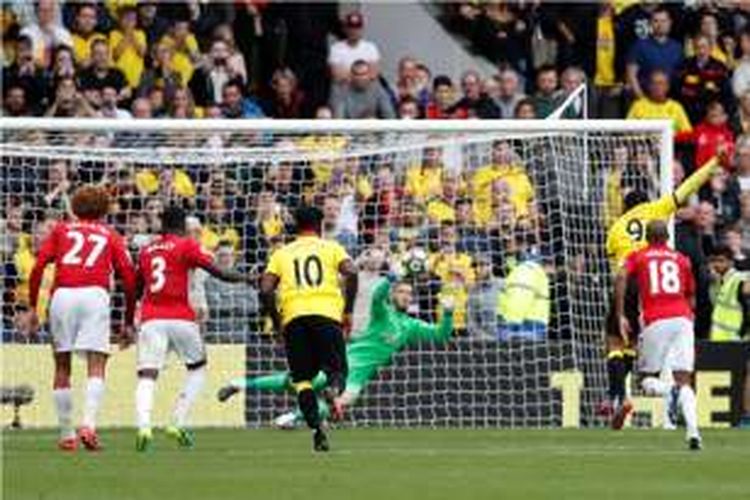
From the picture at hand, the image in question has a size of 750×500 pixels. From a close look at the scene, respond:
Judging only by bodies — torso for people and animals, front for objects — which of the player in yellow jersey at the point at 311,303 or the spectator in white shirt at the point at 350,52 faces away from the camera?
the player in yellow jersey

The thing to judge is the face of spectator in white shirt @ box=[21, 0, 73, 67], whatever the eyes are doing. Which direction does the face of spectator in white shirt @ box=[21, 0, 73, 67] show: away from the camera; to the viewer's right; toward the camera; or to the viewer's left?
toward the camera

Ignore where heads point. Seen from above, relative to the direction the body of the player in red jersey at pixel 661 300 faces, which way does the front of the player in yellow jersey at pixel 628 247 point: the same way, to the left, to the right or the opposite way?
the same way

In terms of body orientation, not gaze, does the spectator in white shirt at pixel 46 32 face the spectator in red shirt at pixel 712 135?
no

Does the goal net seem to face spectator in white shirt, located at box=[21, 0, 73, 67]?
no

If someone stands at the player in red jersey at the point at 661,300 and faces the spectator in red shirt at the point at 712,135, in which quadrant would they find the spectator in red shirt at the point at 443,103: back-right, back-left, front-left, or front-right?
front-left

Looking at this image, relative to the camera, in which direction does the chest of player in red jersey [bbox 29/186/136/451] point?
away from the camera

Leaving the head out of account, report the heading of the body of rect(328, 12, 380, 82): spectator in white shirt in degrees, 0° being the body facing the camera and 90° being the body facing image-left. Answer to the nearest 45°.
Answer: approximately 0°

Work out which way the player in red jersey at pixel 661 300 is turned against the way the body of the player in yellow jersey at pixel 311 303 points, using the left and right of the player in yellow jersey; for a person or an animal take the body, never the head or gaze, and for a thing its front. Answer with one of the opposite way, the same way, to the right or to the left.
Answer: the same way

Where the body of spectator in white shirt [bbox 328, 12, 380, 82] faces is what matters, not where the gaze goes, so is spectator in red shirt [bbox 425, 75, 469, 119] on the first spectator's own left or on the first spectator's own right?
on the first spectator's own left

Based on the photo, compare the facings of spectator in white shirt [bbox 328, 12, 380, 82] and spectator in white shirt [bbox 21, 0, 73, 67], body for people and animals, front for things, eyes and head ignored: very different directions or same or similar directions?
same or similar directions

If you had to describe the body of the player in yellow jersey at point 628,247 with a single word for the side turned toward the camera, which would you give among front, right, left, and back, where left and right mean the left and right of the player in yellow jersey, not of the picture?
back

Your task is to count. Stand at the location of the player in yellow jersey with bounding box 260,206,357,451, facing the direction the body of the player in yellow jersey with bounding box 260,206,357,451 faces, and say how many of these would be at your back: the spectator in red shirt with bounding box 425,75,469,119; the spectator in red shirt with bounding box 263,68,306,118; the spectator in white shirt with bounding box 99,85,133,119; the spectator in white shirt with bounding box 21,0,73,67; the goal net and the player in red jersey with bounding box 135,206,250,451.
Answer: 0

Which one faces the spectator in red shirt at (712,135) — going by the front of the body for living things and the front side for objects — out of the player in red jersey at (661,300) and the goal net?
the player in red jersey

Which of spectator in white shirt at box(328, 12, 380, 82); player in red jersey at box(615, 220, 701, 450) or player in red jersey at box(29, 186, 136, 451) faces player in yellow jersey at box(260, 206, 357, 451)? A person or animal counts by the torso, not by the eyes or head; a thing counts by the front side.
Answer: the spectator in white shirt

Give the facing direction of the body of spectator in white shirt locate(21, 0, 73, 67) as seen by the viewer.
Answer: toward the camera

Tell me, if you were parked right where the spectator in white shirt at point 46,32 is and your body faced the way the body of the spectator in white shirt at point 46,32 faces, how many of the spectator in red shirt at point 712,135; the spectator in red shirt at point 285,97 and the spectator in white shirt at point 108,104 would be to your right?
0

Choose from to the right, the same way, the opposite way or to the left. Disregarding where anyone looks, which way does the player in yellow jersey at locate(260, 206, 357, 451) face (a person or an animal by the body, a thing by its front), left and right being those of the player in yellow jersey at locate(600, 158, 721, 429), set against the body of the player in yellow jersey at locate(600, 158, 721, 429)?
the same way

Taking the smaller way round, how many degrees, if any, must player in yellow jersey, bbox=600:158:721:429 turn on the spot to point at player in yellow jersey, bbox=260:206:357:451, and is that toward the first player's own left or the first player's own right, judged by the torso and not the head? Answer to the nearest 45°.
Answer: approximately 135° to the first player's own left
